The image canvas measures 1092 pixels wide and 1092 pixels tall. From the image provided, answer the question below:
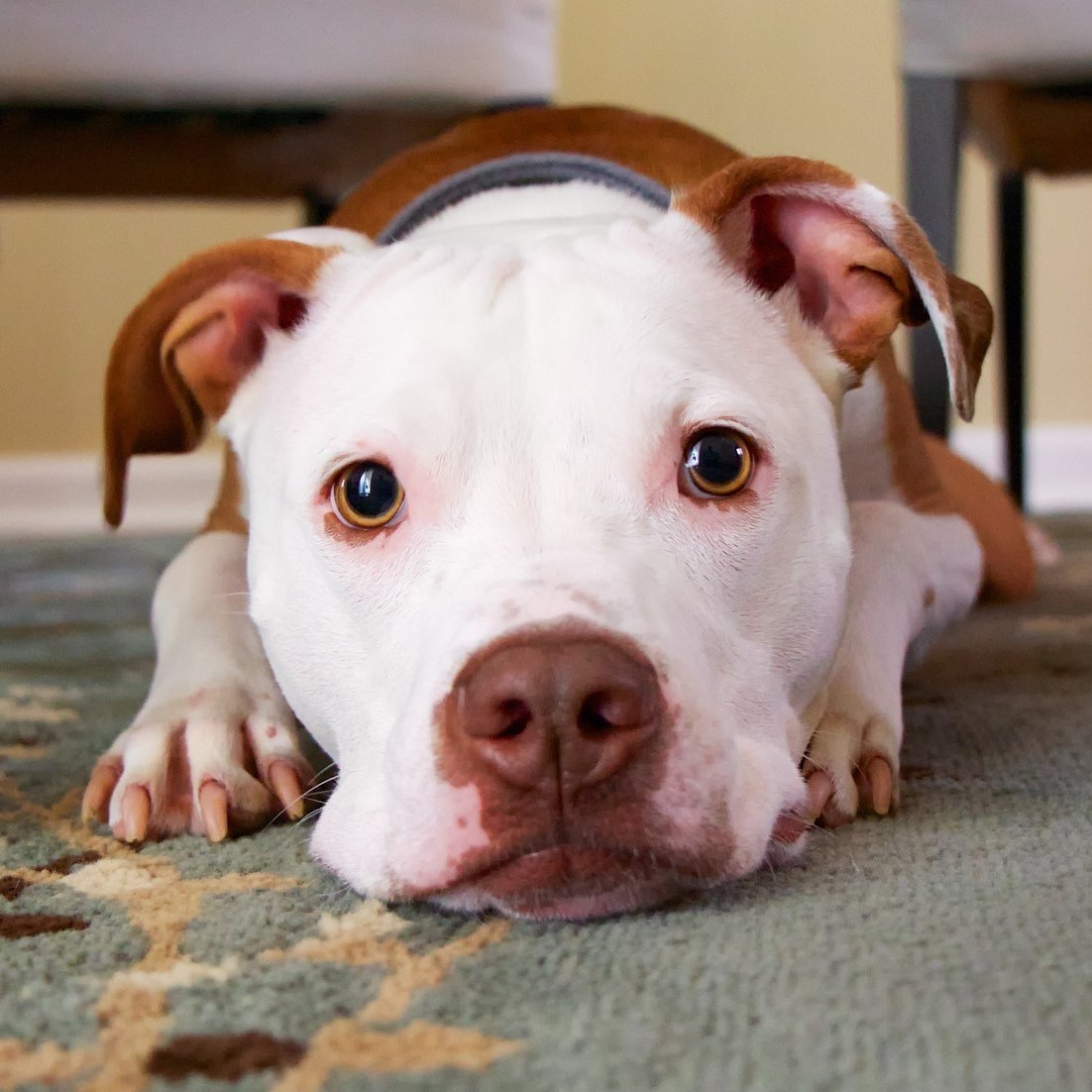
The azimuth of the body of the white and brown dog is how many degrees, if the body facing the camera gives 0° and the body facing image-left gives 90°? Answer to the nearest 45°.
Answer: approximately 0°
